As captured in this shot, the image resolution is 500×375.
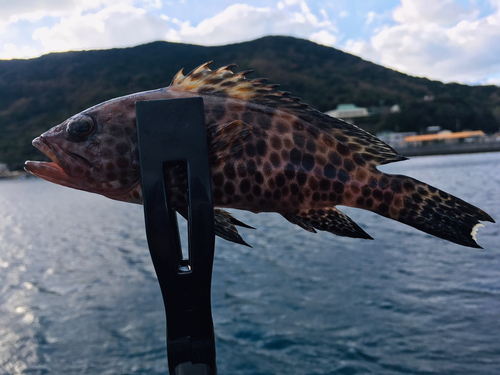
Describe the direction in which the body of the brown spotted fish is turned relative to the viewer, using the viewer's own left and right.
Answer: facing to the left of the viewer
